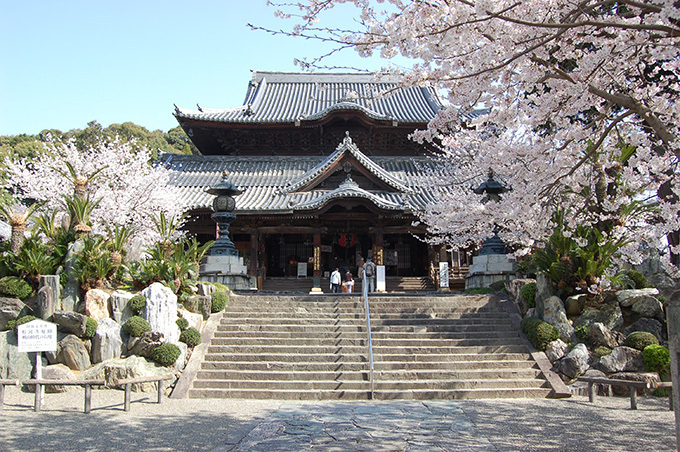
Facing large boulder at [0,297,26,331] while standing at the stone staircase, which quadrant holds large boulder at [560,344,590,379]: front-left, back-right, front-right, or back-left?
back-left

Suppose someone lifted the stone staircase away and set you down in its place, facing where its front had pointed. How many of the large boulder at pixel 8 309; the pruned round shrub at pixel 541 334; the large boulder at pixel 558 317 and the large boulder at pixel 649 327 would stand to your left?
3

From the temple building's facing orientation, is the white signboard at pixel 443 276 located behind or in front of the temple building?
in front

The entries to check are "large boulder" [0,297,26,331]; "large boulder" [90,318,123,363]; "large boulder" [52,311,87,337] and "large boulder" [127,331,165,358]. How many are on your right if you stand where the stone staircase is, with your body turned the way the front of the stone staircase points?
4

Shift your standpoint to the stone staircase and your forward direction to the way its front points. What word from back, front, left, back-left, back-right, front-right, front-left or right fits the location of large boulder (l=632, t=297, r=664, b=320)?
left

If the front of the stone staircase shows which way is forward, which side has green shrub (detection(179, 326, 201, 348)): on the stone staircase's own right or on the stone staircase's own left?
on the stone staircase's own right

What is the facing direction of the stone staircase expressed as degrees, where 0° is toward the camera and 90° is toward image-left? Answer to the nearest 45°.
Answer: approximately 0°

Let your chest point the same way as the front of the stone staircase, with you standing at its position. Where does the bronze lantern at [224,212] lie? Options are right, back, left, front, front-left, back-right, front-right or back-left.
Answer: back-right

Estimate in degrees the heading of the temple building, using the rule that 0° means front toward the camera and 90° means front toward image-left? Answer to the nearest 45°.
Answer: approximately 0°
